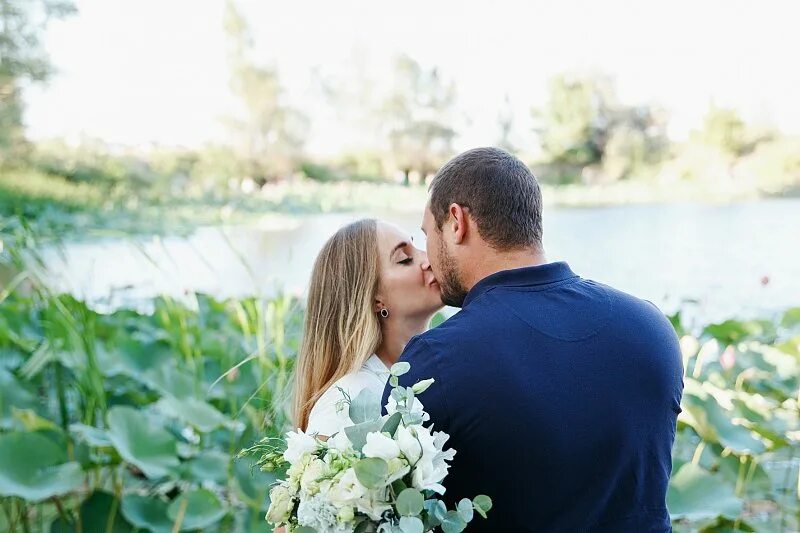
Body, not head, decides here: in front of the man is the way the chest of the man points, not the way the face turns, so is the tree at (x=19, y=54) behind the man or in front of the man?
in front

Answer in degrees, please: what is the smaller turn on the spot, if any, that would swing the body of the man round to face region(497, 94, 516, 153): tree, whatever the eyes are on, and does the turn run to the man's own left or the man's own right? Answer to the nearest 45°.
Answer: approximately 45° to the man's own right

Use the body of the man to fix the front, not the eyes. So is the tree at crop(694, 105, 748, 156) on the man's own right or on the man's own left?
on the man's own right

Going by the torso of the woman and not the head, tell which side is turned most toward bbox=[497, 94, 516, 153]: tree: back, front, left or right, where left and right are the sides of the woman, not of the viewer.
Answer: left

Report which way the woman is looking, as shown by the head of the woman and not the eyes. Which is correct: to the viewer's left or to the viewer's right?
to the viewer's right

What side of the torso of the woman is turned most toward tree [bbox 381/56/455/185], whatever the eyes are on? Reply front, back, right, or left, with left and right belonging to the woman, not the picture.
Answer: left

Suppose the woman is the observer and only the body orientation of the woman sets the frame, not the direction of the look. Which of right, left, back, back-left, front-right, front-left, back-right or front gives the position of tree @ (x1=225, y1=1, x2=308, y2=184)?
left

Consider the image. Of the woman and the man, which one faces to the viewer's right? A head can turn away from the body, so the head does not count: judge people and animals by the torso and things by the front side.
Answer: the woman

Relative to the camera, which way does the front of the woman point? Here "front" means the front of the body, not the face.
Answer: to the viewer's right

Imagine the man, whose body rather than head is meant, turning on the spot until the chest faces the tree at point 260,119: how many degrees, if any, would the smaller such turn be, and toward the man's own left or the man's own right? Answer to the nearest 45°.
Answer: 0° — they already face it

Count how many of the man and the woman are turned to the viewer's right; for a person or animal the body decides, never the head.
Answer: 1

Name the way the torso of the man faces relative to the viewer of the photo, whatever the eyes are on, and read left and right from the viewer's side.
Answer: facing away from the viewer and to the left of the viewer

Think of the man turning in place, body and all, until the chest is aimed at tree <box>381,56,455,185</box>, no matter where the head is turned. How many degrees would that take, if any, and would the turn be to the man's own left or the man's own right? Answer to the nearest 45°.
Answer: approximately 45° to the man's own right
